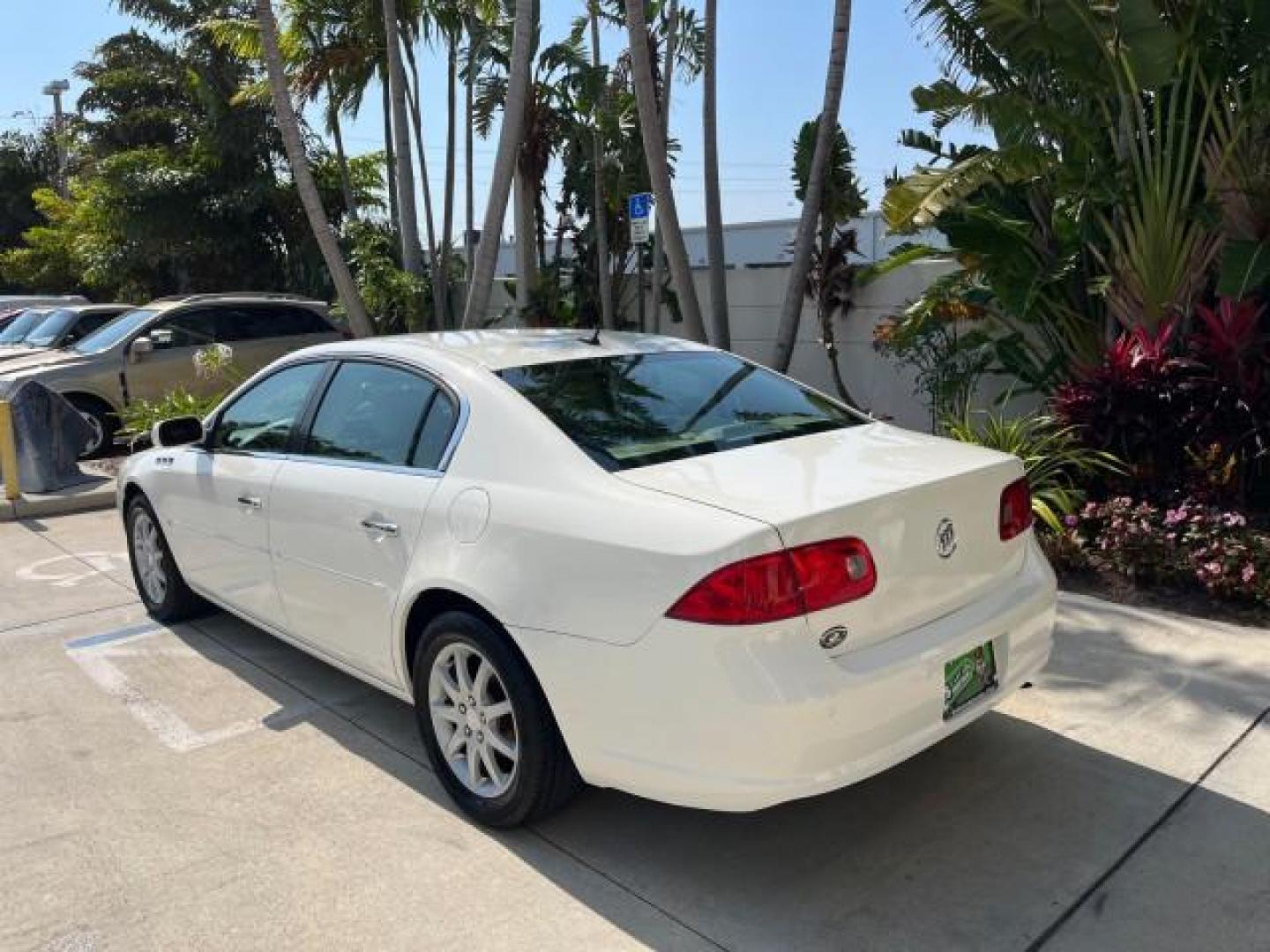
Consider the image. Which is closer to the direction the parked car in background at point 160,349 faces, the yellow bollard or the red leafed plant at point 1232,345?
the yellow bollard

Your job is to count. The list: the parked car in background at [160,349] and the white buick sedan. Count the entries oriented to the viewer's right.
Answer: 0

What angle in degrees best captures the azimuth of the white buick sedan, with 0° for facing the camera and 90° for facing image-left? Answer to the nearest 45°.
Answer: approximately 135°

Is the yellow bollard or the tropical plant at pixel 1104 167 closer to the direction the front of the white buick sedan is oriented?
the yellow bollard

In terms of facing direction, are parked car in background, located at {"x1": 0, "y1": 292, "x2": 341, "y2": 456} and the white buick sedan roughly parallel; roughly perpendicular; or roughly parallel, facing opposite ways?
roughly perpendicular

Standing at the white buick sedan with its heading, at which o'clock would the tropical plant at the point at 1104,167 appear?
The tropical plant is roughly at 3 o'clock from the white buick sedan.

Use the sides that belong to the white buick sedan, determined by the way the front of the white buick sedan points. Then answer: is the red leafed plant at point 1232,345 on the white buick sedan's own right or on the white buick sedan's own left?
on the white buick sedan's own right

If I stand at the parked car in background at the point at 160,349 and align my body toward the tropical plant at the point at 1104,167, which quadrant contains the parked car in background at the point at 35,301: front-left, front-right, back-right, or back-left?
back-left

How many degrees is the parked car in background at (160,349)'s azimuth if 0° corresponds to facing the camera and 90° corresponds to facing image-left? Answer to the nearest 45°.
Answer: approximately 45°

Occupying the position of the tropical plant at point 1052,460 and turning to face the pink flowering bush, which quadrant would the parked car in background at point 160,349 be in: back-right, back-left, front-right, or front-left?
back-right

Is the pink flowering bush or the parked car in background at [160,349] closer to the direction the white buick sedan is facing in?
the parked car in background

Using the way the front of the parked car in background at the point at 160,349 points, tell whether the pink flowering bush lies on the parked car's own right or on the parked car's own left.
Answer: on the parked car's own left

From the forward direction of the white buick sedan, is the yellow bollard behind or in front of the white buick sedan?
in front
